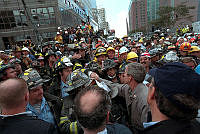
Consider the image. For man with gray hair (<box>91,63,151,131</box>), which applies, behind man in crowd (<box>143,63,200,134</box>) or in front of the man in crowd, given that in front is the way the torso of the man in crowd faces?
in front

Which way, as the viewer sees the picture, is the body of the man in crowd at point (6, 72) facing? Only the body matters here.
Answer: to the viewer's right

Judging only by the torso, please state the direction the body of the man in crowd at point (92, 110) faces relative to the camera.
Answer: away from the camera

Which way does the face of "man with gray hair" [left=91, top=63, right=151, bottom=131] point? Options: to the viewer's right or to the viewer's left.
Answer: to the viewer's left

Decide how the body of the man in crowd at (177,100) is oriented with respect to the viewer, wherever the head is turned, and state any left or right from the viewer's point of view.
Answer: facing away from the viewer and to the left of the viewer

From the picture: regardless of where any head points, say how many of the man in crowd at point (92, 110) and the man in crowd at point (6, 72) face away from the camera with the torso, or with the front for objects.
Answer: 1

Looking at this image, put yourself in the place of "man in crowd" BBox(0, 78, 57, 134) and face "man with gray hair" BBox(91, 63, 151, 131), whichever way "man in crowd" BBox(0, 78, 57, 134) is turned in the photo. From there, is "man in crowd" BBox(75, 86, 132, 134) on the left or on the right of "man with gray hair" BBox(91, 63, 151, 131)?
right

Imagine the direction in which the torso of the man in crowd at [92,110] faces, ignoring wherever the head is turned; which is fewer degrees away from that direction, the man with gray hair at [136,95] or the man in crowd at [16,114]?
the man with gray hair

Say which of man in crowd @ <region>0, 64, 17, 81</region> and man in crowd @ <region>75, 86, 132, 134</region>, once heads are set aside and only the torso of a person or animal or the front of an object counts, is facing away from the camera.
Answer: man in crowd @ <region>75, 86, 132, 134</region>

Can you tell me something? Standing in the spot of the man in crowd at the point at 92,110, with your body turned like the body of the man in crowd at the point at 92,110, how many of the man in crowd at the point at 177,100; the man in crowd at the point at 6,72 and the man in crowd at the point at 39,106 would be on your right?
1

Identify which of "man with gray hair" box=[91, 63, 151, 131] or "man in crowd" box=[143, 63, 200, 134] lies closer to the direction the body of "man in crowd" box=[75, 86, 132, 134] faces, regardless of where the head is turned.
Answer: the man with gray hair
